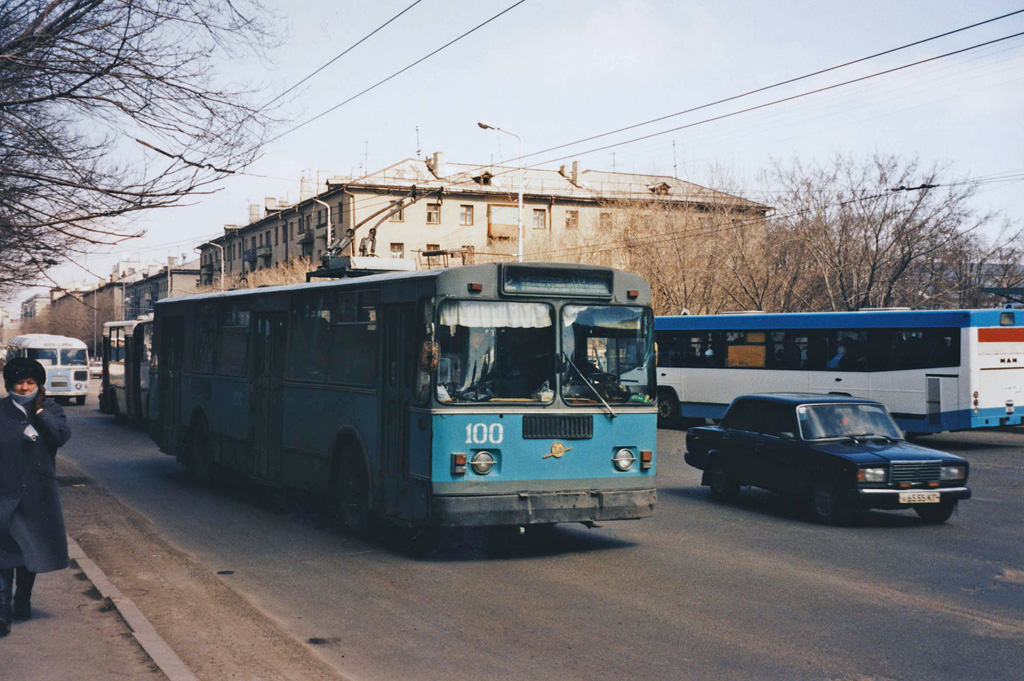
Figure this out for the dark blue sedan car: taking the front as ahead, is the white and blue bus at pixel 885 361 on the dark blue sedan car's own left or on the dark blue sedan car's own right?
on the dark blue sedan car's own left

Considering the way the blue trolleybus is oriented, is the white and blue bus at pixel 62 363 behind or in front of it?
behind

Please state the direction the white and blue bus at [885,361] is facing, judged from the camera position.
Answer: facing away from the viewer and to the left of the viewer

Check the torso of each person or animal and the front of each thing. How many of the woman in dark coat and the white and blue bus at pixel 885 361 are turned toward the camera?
1

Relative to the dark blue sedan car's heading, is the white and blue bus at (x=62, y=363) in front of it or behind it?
behind

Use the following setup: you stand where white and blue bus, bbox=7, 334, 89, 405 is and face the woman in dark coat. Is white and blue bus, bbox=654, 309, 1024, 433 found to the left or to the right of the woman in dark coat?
left

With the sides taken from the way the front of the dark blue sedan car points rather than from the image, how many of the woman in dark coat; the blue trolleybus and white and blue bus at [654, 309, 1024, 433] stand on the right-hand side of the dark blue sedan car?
2

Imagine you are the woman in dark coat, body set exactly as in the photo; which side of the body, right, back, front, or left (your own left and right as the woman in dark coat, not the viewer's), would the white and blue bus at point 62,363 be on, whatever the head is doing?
back

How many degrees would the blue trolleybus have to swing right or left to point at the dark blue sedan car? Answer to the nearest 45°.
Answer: approximately 90° to its left
